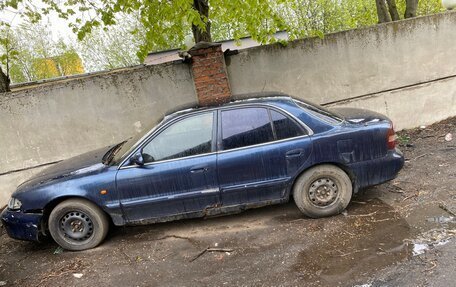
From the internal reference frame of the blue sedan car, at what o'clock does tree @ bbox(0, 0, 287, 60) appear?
The tree is roughly at 3 o'clock from the blue sedan car.

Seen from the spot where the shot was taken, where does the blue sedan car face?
facing to the left of the viewer

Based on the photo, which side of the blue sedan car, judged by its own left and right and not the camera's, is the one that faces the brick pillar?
right
